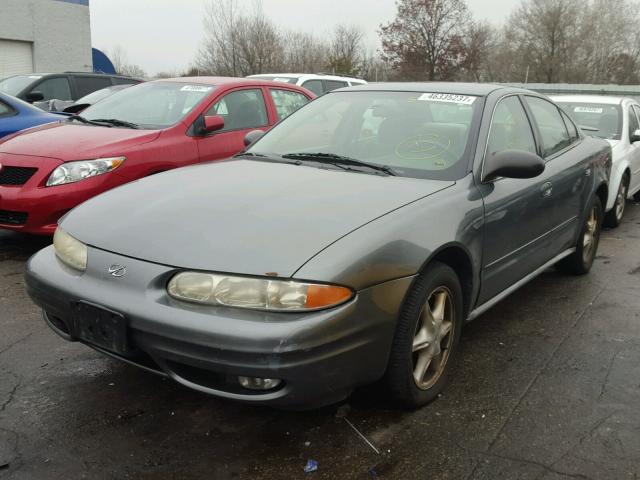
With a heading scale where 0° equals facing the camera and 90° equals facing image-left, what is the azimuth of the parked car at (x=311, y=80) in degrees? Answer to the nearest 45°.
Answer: approximately 45°

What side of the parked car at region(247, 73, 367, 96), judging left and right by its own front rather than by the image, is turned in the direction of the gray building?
right

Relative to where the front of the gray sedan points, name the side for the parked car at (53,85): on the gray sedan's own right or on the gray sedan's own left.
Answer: on the gray sedan's own right

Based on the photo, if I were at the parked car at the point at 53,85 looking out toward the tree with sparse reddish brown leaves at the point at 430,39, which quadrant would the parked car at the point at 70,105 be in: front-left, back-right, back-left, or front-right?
back-right

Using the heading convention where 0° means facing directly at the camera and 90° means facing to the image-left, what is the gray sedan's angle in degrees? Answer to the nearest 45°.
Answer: approximately 45°

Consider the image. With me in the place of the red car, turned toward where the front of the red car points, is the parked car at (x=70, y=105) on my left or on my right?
on my right

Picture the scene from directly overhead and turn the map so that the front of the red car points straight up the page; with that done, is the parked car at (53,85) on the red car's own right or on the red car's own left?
on the red car's own right
